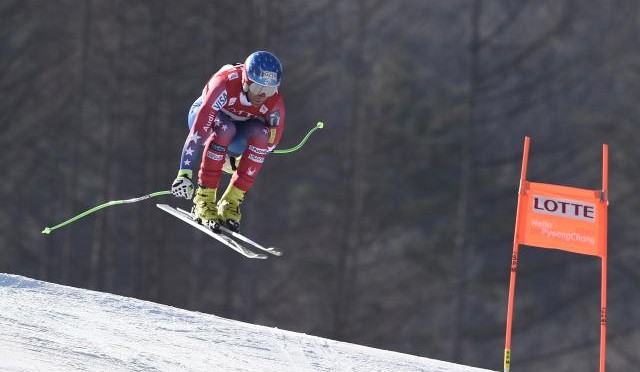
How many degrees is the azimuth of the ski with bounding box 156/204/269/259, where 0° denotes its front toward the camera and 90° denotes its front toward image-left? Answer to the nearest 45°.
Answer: approximately 315°

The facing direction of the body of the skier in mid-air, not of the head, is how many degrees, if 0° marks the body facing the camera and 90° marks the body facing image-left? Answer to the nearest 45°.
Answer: approximately 315°

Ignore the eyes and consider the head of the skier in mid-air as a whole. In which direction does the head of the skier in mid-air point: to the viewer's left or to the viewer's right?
to the viewer's right
